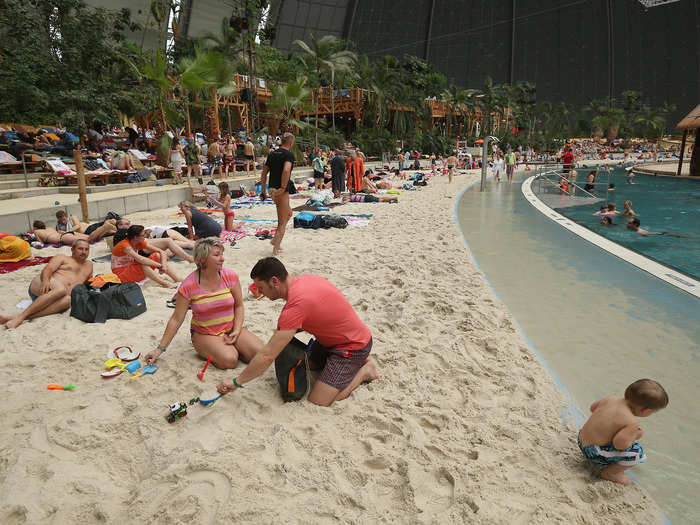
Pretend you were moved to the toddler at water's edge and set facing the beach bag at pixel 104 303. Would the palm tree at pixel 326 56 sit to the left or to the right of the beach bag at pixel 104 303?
right

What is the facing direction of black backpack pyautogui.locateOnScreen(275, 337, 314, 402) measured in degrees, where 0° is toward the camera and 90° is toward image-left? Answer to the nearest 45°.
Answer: approximately 45°

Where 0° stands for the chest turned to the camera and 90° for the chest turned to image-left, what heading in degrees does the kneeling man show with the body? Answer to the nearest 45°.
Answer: approximately 90°

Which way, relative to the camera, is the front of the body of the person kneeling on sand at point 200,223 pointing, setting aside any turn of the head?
to the viewer's left

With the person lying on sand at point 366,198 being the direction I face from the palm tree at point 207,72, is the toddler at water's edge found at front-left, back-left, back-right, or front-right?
front-right

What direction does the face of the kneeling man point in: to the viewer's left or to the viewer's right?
to the viewer's left

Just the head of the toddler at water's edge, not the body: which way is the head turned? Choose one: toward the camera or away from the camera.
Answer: away from the camera

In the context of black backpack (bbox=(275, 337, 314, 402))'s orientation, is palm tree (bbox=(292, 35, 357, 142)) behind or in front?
behind

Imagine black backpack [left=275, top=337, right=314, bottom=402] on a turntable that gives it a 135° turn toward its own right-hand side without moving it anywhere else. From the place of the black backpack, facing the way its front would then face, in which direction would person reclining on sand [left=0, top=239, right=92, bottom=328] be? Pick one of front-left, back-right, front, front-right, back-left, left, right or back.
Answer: front-left
